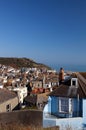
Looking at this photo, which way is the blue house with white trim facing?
toward the camera

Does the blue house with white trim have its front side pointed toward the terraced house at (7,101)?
no
